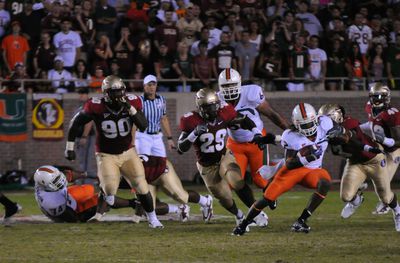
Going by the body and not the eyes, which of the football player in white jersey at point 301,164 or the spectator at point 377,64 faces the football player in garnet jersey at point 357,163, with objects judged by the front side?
the spectator

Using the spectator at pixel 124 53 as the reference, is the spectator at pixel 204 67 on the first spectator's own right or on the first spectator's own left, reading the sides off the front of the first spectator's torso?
on the first spectator's own left

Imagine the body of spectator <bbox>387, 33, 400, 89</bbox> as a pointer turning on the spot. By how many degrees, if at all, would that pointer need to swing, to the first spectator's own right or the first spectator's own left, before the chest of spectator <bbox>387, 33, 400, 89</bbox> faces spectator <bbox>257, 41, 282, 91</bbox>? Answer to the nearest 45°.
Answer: approximately 45° to the first spectator's own right

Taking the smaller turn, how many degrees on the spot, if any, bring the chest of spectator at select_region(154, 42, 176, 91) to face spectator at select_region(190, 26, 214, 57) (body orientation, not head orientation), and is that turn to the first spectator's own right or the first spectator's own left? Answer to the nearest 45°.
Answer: approximately 90° to the first spectator's own left

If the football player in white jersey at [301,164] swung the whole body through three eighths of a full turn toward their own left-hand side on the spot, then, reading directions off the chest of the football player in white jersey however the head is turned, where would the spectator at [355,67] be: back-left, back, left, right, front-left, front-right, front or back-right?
front-left

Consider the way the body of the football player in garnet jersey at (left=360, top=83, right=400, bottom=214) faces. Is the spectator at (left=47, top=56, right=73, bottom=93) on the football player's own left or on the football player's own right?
on the football player's own right
